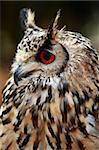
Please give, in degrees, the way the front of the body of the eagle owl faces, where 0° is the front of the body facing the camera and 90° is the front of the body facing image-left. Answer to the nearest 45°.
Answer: approximately 45°
